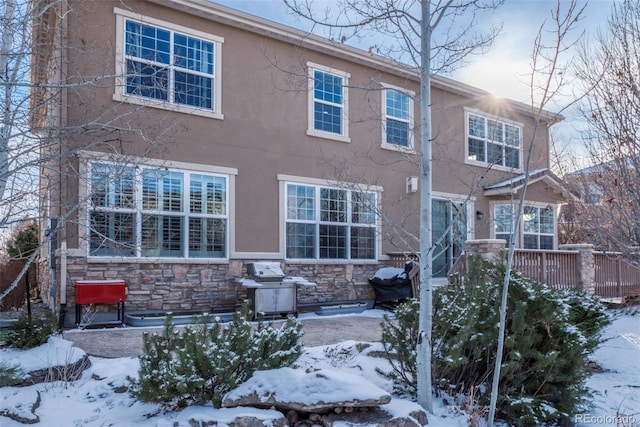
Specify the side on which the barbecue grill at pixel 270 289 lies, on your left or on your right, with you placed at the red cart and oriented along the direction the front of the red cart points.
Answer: on your left

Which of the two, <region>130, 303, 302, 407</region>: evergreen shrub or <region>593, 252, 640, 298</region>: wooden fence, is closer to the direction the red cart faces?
the evergreen shrub

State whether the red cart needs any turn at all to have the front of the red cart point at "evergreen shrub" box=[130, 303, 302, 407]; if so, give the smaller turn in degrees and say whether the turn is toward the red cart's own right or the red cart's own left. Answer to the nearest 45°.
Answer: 0° — it already faces it

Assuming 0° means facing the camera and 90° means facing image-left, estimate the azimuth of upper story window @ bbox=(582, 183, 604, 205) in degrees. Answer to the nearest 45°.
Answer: approximately 0°

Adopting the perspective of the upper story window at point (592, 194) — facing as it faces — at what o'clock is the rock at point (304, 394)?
The rock is roughly at 1 o'clock from the upper story window.

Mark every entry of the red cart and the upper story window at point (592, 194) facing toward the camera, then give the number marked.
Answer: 2
